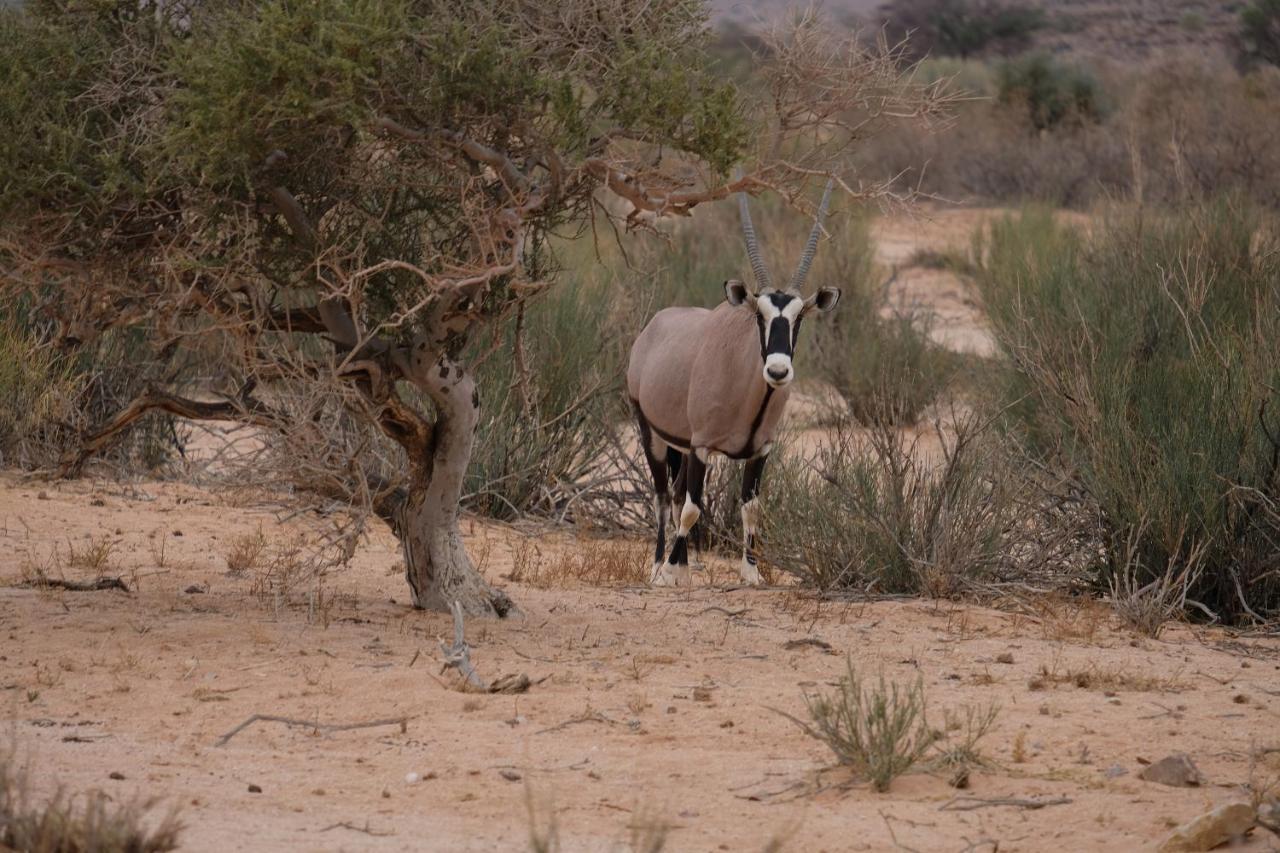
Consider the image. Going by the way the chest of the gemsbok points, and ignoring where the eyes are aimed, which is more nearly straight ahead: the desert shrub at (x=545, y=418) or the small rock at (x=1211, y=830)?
the small rock

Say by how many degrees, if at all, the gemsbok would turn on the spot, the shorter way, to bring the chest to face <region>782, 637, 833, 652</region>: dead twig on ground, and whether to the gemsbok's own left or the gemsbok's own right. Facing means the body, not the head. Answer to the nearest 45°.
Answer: approximately 45° to the gemsbok's own right

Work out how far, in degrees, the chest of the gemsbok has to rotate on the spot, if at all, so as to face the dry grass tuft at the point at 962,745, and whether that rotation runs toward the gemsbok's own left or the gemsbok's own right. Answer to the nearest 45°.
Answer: approximately 45° to the gemsbok's own right

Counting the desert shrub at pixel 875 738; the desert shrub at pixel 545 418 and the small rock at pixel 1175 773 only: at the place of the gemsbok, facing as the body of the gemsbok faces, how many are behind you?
1

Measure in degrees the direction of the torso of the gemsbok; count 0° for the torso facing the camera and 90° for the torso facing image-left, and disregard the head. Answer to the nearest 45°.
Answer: approximately 315°

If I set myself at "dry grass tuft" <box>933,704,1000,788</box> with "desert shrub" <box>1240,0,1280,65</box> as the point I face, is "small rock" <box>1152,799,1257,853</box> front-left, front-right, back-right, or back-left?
back-right

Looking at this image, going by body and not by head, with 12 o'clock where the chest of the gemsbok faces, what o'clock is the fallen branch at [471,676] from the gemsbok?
The fallen branch is roughly at 2 o'clock from the gemsbok.

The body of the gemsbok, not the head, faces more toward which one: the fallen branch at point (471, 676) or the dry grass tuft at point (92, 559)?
the fallen branch

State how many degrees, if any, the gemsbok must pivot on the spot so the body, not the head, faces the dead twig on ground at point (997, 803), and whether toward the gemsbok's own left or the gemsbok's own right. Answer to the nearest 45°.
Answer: approximately 45° to the gemsbok's own right

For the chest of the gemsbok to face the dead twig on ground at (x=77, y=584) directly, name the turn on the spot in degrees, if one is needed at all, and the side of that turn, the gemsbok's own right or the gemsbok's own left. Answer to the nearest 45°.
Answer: approximately 90° to the gemsbok's own right

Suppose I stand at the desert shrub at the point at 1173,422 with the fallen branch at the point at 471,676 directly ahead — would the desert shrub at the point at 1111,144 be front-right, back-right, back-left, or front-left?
back-right

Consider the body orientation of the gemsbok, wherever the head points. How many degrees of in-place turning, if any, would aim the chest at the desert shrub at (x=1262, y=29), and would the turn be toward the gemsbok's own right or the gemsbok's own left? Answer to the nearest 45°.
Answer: approximately 135° to the gemsbok's own left

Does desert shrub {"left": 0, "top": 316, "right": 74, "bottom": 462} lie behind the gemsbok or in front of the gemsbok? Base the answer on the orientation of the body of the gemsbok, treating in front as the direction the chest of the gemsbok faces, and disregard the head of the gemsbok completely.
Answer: behind

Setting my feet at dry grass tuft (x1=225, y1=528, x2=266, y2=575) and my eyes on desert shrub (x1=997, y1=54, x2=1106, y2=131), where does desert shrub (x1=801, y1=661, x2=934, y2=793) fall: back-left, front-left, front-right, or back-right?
back-right

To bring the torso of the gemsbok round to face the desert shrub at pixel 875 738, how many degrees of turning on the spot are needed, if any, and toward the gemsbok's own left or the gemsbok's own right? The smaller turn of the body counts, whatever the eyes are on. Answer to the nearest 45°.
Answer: approximately 45° to the gemsbok's own right

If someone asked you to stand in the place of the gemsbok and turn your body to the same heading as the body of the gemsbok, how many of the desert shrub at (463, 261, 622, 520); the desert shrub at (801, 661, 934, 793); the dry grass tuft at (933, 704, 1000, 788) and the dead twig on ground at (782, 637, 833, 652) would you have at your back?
1
